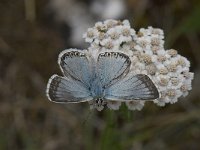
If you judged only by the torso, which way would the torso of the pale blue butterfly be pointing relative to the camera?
toward the camera
